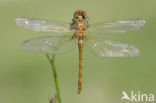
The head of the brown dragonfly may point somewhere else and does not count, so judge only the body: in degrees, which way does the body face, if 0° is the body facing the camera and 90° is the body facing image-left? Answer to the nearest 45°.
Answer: approximately 180°
